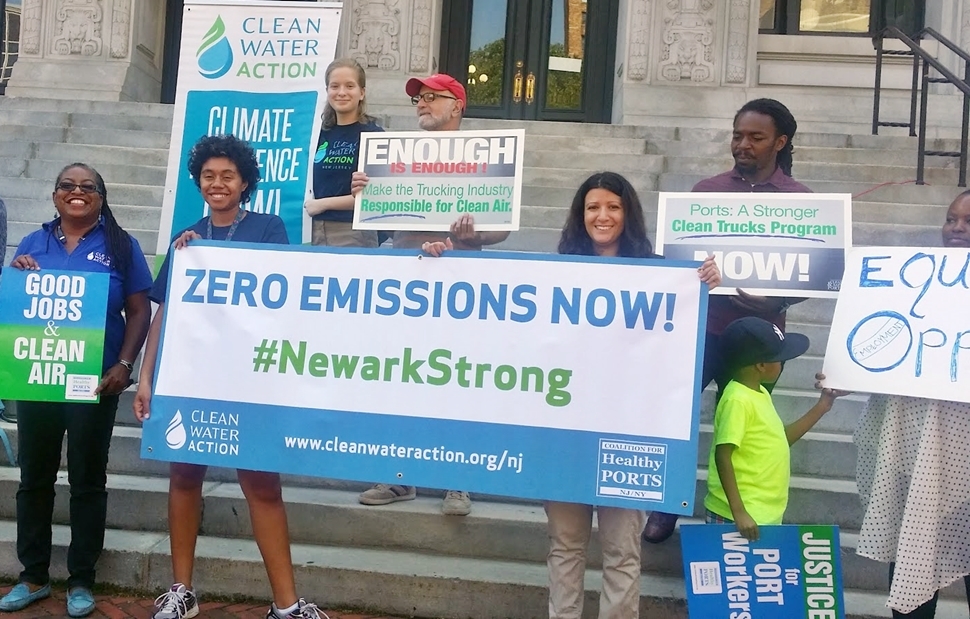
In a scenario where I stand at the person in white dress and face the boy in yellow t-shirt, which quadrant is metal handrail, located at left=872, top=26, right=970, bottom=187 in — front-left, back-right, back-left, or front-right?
back-right

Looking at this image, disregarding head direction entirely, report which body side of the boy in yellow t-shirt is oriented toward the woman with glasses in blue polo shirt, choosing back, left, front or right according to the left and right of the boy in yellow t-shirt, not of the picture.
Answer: back

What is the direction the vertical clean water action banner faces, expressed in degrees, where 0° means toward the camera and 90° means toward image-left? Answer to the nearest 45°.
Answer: approximately 0°

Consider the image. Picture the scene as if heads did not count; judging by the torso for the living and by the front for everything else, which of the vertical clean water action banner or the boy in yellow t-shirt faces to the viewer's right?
the boy in yellow t-shirt

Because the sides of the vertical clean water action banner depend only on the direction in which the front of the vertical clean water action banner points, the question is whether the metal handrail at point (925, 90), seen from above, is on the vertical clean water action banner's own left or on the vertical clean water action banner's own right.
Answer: on the vertical clean water action banner's own left

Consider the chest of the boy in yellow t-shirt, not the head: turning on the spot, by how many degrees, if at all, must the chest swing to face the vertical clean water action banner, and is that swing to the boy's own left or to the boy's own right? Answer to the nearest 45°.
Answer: approximately 180°

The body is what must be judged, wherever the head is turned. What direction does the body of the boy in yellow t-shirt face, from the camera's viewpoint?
to the viewer's right

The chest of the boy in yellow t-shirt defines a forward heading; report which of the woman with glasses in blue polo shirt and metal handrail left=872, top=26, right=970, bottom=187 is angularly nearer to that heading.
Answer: the metal handrail

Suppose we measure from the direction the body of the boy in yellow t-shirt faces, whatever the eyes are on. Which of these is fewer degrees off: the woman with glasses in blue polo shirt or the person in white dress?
the person in white dress

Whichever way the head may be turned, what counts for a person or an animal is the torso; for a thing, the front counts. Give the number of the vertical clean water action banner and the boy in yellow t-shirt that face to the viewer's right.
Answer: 1

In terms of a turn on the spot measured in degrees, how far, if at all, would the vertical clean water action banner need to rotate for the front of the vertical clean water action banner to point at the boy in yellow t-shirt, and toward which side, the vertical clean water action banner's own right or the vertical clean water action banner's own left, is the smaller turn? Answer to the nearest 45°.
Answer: approximately 45° to the vertical clean water action banner's own left
